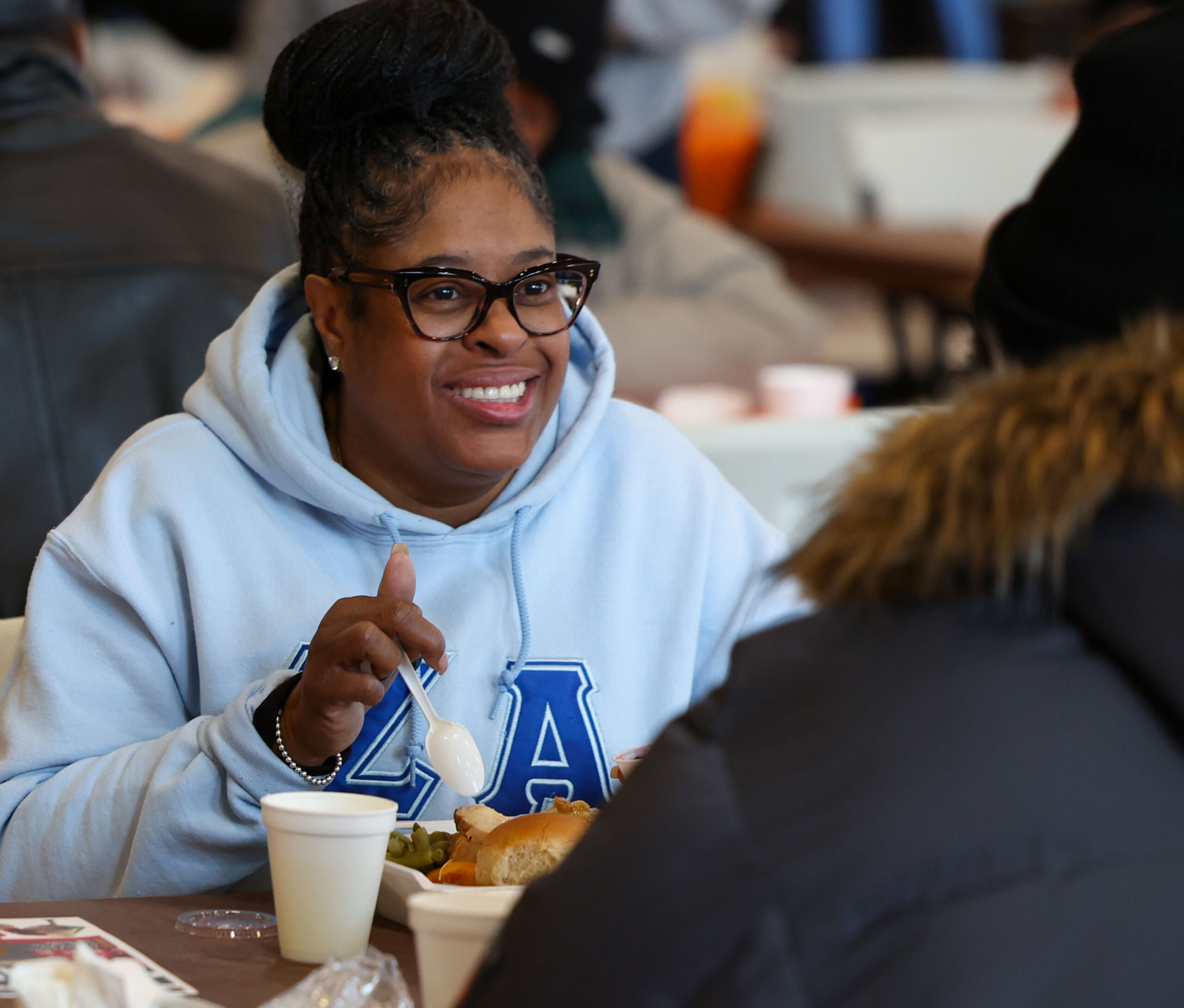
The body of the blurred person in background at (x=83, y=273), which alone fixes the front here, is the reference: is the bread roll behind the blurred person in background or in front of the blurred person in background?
behind

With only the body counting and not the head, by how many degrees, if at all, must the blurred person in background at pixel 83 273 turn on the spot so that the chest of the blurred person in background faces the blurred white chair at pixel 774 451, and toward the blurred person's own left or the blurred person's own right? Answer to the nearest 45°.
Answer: approximately 90° to the blurred person's own right

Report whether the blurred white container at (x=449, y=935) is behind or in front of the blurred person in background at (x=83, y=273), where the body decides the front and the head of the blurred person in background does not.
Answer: behind

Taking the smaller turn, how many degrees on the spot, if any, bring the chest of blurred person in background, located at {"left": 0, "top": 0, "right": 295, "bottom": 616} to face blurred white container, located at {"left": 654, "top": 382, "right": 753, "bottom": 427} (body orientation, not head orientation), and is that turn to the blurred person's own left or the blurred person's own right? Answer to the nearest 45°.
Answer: approximately 45° to the blurred person's own right

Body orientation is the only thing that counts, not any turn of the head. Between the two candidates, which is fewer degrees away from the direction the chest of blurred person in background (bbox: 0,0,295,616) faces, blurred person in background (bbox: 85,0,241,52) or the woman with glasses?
the blurred person in background

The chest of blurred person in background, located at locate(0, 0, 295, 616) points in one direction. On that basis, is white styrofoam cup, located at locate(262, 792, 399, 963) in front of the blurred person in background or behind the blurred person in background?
behind

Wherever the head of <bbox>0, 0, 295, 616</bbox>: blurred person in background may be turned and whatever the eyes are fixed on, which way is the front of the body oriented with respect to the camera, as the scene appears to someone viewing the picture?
away from the camera

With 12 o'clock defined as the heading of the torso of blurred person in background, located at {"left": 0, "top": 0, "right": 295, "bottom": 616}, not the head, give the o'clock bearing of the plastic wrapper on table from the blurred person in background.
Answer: The plastic wrapper on table is roughly at 6 o'clock from the blurred person in background.

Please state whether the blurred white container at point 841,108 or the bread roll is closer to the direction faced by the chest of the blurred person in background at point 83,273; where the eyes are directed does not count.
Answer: the blurred white container

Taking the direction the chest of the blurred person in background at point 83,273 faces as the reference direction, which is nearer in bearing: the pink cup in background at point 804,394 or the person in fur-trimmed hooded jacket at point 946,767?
the pink cup in background

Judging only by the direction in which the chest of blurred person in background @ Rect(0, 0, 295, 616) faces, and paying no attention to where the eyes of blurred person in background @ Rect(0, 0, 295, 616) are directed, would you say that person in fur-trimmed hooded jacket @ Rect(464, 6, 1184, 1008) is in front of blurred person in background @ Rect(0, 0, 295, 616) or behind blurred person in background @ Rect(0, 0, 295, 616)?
behind

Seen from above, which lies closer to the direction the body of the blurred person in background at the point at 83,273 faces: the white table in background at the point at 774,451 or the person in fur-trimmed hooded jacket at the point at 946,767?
the white table in background

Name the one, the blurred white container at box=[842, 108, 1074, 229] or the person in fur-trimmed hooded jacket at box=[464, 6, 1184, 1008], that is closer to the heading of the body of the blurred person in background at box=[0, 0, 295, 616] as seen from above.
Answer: the blurred white container

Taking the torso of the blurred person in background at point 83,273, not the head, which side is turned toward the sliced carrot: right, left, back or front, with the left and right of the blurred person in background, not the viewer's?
back

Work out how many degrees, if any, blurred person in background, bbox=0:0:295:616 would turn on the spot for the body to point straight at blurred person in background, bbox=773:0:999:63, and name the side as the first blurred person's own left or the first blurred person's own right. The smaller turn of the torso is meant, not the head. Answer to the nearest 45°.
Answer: approximately 45° to the first blurred person's own right

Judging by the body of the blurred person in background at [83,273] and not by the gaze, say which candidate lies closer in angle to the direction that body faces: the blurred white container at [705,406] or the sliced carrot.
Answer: the blurred white container
